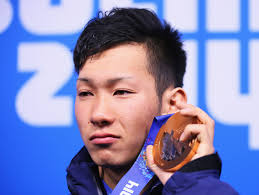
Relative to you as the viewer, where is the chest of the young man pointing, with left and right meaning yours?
facing the viewer and to the left of the viewer
